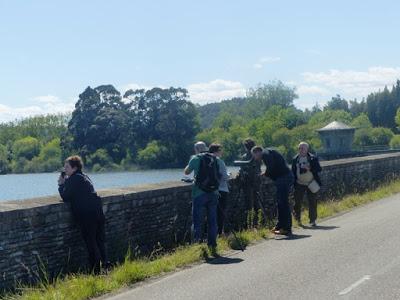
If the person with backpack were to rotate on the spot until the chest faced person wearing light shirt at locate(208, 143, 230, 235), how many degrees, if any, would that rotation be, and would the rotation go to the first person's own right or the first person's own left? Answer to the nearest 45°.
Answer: approximately 45° to the first person's own right

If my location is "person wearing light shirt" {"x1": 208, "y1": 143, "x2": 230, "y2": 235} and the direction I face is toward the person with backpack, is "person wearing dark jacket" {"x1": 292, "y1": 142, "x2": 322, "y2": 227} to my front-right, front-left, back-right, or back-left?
back-left

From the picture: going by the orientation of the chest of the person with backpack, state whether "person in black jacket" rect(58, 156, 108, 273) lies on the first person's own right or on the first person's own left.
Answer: on the first person's own left

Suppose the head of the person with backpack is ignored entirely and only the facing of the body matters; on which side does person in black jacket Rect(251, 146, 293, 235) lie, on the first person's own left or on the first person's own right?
on the first person's own right

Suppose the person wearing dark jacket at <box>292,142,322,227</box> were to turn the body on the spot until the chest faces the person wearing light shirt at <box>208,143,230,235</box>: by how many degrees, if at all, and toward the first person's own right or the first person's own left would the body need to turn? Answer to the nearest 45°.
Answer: approximately 45° to the first person's own right

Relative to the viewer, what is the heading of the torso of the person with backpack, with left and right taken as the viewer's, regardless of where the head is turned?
facing away from the viewer and to the left of the viewer

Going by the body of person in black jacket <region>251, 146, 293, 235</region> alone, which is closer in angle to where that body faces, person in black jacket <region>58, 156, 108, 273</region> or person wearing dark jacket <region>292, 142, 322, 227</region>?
the person in black jacket

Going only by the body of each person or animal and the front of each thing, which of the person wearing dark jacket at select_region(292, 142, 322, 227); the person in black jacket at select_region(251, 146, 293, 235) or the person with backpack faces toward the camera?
the person wearing dark jacket

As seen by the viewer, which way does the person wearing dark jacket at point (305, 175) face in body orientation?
toward the camera

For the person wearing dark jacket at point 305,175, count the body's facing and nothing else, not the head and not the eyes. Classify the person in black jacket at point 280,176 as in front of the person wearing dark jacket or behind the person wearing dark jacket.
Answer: in front

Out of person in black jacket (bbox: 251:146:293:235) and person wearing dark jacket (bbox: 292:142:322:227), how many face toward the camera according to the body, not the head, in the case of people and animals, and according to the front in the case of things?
1
